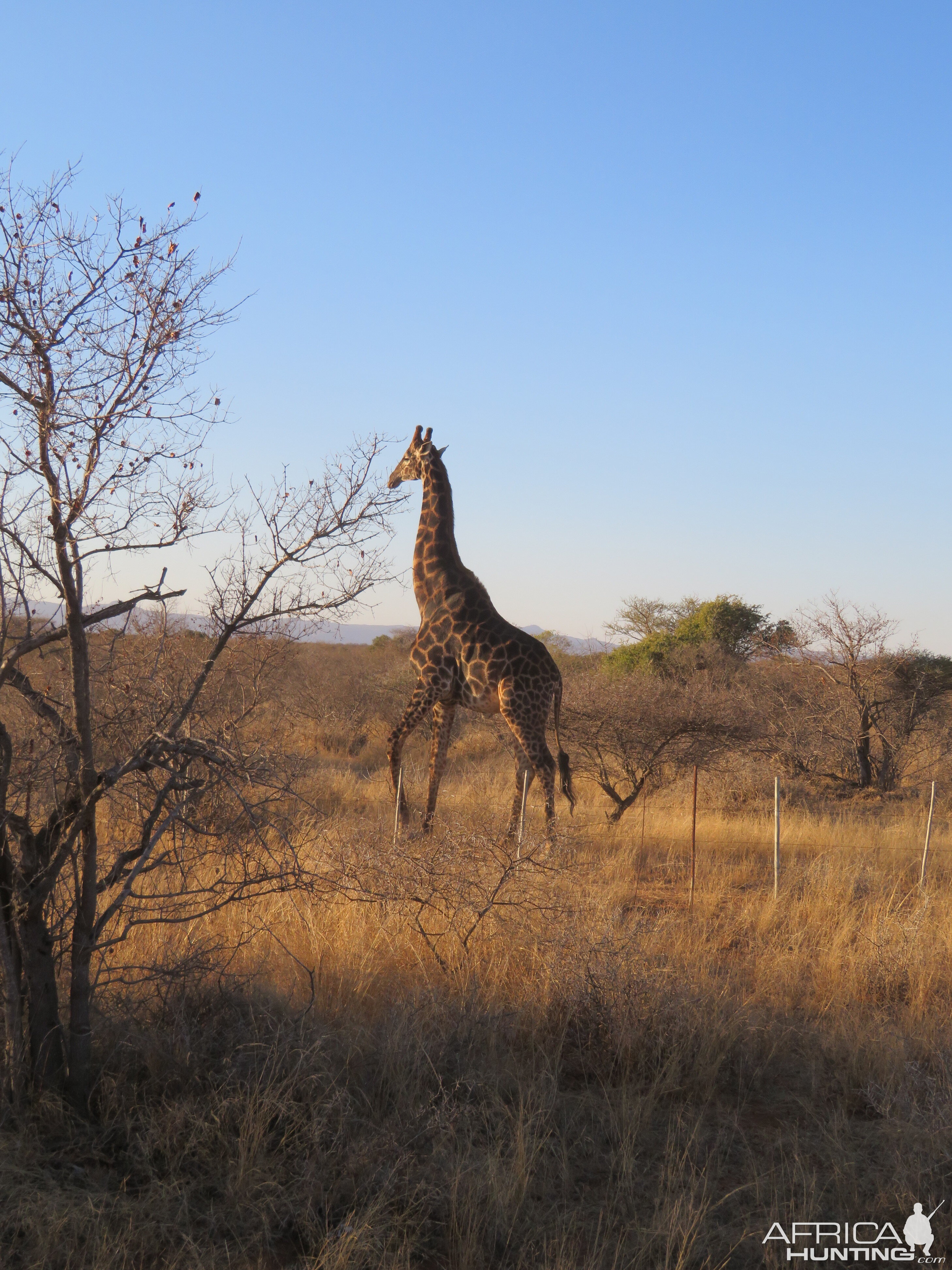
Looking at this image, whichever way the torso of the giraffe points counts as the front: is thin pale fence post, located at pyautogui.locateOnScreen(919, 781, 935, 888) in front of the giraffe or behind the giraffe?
behind

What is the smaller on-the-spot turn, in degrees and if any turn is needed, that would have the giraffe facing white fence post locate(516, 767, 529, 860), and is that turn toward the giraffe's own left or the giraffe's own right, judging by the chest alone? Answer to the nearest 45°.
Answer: approximately 90° to the giraffe's own left

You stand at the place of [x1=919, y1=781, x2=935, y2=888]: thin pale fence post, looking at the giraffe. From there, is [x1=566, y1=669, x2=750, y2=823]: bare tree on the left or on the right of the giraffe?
right

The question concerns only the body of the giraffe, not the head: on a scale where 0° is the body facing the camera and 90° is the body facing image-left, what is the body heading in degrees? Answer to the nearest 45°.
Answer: approximately 90°

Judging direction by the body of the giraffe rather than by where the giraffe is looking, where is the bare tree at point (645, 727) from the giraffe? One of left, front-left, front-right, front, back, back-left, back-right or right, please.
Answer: back-right

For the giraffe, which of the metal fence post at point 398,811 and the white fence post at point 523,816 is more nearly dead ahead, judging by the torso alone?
the metal fence post
